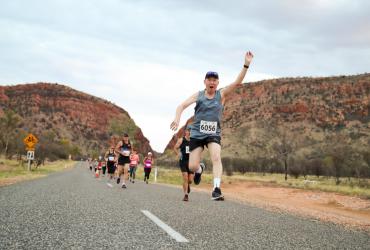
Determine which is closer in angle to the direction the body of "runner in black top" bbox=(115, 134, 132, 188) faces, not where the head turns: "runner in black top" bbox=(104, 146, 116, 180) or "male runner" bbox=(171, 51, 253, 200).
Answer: the male runner

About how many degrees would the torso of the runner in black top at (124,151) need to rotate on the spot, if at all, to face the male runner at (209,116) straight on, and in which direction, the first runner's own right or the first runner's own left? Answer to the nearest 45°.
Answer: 0° — they already face them

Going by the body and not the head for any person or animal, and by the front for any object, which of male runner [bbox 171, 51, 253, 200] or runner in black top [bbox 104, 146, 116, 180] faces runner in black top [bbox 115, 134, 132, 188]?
runner in black top [bbox 104, 146, 116, 180]

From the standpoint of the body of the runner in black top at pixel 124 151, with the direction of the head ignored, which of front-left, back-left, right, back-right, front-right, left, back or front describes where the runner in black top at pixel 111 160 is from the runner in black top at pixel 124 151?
back

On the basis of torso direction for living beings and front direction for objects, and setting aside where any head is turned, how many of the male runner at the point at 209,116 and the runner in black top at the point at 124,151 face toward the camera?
2

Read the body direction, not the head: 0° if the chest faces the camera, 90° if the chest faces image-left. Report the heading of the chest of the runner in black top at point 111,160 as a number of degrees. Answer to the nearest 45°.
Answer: approximately 0°

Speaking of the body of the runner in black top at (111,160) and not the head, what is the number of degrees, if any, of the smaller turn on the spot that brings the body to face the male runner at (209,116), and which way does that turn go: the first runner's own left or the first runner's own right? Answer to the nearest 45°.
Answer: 0° — they already face them

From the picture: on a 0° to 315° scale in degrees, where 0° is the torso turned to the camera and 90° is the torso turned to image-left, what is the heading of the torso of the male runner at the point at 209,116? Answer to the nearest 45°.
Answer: approximately 0°
